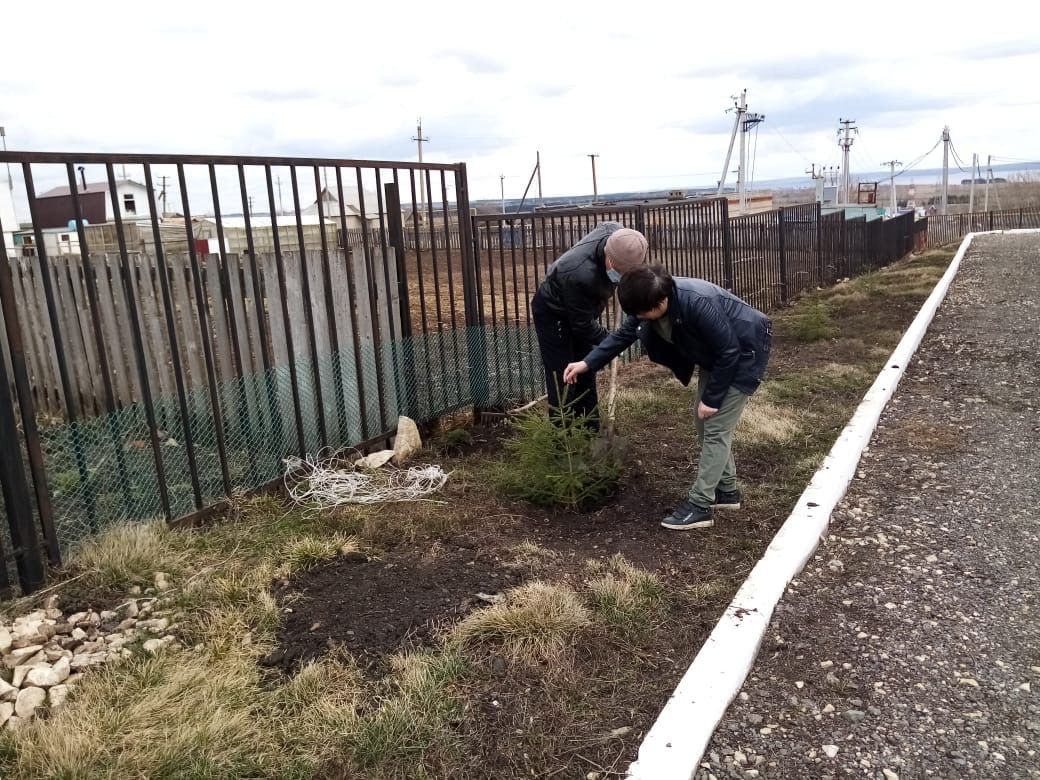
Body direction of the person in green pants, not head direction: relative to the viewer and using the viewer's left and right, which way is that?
facing to the left of the viewer

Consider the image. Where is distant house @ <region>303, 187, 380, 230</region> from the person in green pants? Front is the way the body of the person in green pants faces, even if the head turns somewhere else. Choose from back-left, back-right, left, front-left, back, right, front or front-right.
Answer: front-right

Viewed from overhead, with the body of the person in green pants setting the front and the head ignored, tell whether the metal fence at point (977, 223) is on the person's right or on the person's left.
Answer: on the person's right

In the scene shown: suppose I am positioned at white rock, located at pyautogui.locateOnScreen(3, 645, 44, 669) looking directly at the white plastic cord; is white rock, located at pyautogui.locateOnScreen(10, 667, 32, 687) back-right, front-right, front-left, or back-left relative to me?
back-right

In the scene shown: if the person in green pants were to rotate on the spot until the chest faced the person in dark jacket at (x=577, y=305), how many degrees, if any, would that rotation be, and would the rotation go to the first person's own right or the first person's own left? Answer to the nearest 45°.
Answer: approximately 45° to the first person's own right

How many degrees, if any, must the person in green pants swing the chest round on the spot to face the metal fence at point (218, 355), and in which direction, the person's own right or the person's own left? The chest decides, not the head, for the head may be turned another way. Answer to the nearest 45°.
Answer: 0° — they already face it

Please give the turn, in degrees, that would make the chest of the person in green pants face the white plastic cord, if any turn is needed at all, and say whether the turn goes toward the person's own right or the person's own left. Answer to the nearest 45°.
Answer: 0° — they already face it

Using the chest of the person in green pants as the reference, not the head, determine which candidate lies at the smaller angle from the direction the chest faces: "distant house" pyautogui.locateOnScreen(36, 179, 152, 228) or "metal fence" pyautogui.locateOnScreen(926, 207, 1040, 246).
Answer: the distant house

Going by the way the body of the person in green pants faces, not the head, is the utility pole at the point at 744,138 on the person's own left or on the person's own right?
on the person's own right

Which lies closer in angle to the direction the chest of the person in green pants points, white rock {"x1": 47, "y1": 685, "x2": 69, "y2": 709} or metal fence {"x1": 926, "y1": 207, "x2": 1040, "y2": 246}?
the white rock

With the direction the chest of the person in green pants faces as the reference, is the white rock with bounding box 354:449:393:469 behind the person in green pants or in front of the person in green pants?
in front

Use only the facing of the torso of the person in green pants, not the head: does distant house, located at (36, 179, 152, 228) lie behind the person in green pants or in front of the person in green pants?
in front
